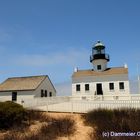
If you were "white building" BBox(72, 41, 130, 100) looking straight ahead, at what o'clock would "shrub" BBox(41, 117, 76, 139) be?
The shrub is roughly at 12 o'clock from the white building.

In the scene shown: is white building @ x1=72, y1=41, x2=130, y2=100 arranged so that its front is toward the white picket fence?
yes

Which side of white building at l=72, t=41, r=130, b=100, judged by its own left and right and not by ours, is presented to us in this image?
front

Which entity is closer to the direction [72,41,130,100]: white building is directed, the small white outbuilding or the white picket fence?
the white picket fence

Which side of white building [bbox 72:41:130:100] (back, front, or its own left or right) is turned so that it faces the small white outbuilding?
right

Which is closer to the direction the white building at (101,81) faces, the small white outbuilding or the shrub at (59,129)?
the shrub
